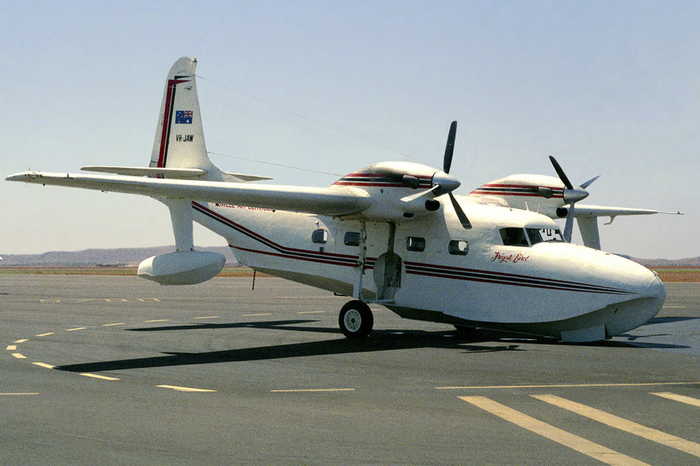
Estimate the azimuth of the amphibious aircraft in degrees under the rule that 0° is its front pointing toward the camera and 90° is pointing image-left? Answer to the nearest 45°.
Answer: approximately 315°
